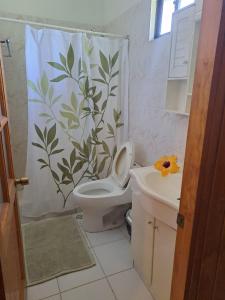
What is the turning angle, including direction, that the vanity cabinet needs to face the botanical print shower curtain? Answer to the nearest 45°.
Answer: approximately 90° to its right

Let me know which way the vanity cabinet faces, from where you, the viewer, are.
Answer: facing the viewer and to the left of the viewer

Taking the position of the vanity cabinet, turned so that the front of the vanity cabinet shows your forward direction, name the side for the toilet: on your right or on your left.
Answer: on your right

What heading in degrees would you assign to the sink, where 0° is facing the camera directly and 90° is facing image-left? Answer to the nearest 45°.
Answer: approximately 45°
